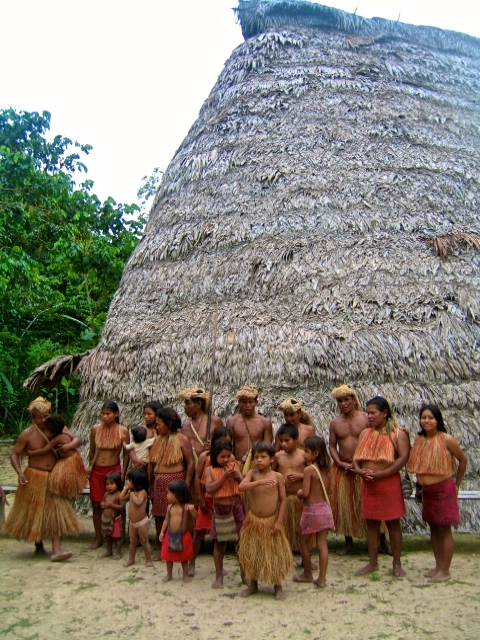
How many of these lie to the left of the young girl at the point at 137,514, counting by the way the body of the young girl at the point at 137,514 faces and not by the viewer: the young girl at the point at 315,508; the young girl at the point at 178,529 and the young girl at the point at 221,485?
3

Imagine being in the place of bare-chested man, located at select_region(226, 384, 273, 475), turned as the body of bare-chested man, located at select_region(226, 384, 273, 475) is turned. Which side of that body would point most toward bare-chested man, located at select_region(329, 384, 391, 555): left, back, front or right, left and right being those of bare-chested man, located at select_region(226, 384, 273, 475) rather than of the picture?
left

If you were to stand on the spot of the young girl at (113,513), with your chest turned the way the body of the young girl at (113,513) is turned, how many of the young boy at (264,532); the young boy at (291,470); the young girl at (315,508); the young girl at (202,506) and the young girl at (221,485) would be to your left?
5

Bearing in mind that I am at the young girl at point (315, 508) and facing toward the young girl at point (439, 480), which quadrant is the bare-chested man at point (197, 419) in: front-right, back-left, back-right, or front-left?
back-left

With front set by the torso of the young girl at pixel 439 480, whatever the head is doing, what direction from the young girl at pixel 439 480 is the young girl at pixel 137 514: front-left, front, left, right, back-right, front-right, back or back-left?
front-right

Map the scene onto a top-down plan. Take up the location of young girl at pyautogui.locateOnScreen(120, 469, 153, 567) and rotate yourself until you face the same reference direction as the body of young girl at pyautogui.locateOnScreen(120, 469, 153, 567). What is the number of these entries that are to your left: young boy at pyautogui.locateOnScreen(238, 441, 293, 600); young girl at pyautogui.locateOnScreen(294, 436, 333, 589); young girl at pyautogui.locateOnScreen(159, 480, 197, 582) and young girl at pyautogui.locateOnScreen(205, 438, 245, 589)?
4

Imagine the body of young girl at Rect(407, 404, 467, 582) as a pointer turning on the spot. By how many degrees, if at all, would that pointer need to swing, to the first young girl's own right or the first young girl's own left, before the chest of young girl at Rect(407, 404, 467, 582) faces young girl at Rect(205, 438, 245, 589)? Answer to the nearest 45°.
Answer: approximately 45° to the first young girl's own right

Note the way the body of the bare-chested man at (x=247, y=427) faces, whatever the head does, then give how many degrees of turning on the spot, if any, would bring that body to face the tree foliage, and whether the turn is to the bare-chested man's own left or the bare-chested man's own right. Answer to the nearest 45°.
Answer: approximately 135° to the bare-chested man's own right
